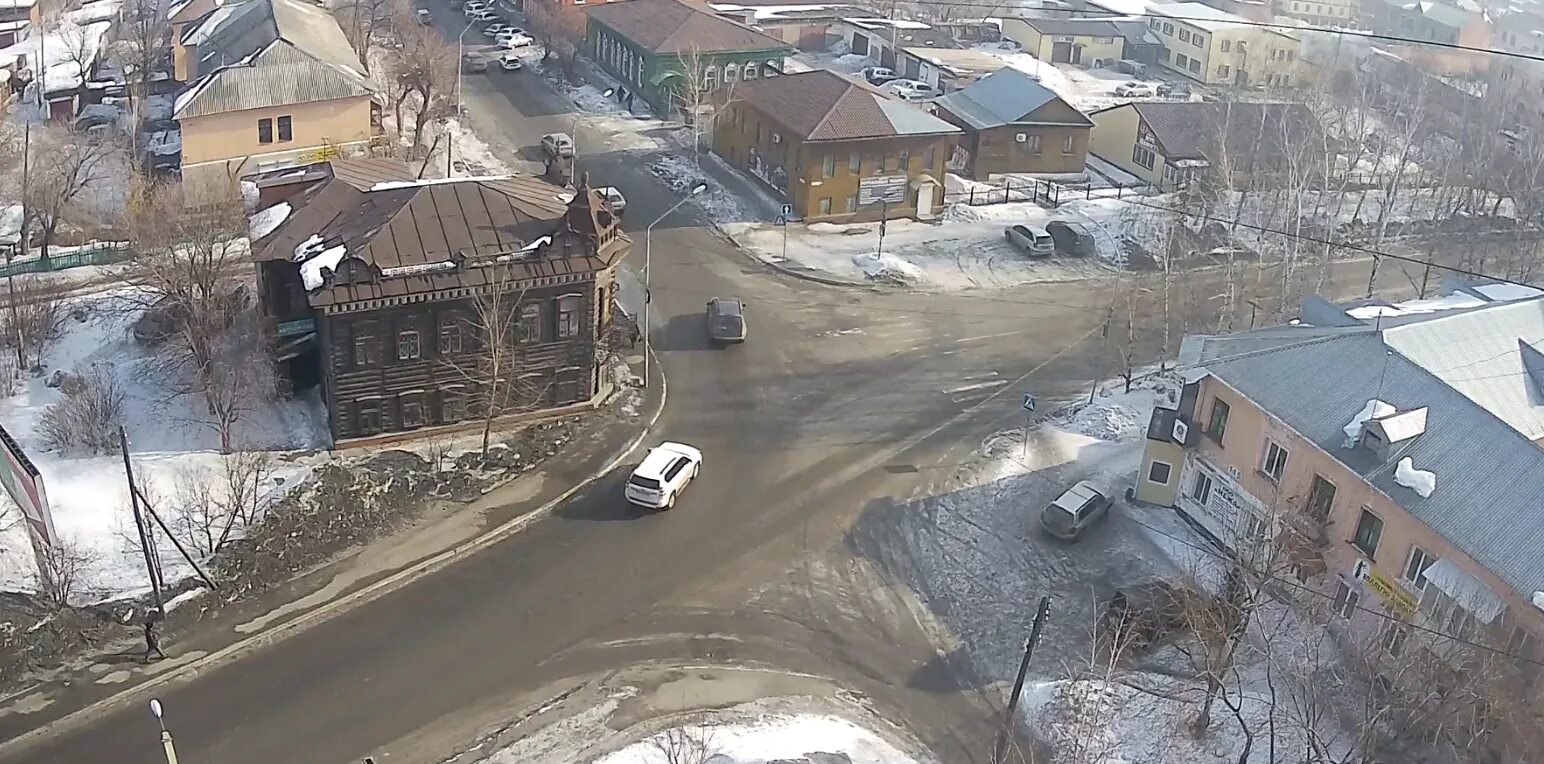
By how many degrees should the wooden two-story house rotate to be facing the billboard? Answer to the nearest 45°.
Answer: approximately 45° to its right

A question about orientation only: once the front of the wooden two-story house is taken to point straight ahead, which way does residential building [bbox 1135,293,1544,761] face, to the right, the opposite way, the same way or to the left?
to the right

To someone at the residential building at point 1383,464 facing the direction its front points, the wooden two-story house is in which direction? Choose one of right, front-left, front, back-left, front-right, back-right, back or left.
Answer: front-right

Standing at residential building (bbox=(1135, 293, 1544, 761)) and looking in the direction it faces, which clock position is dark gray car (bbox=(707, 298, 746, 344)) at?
The dark gray car is roughly at 2 o'clock from the residential building.

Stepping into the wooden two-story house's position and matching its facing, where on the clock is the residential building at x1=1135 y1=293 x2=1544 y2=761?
The residential building is roughly at 10 o'clock from the wooden two-story house.

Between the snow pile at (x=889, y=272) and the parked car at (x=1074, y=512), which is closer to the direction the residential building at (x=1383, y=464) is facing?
the parked car

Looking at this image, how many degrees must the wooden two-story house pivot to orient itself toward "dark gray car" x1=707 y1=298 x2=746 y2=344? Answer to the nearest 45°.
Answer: approximately 135° to its left

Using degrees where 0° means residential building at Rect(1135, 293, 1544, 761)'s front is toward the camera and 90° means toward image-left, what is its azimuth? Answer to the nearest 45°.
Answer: approximately 45°

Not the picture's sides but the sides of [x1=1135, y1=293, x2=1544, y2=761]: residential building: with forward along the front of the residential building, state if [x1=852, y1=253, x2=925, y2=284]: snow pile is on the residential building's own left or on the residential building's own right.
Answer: on the residential building's own right

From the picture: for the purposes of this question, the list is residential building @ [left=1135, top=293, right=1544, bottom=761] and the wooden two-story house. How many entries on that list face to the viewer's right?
0

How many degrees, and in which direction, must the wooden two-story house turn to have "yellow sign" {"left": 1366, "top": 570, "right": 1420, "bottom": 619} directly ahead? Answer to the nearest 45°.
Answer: approximately 45° to its left

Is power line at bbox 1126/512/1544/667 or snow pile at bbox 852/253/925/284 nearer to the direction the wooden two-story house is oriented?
the power line

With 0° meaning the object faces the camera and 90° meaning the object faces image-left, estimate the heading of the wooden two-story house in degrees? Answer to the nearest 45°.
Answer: approximately 0°
